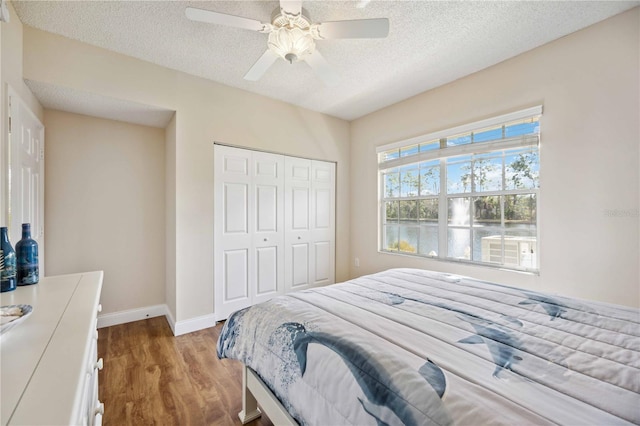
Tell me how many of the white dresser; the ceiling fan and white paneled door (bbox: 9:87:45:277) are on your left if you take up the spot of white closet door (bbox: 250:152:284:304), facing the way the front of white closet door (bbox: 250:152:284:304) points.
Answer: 0

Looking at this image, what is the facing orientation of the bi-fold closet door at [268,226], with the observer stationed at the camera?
facing the viewer and to the right of the viewer

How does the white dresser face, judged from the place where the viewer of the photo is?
facing to the right of the viewer

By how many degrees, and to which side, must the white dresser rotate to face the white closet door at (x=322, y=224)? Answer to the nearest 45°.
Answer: approximately 45° to its left

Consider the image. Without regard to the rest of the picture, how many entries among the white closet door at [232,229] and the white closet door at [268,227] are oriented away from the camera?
0

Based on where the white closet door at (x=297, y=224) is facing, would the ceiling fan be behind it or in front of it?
in front

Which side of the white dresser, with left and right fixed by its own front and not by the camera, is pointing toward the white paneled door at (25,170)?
left

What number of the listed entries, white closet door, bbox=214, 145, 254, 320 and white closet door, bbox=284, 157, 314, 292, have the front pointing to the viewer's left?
0

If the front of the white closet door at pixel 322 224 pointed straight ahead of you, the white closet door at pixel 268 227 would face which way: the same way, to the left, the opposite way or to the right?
the same way

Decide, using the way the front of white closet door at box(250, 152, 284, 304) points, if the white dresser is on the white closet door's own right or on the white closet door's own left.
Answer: on the white closet door's own right

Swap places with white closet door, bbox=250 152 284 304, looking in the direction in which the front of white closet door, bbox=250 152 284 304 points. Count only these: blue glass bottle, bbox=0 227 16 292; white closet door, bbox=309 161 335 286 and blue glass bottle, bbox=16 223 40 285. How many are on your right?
2

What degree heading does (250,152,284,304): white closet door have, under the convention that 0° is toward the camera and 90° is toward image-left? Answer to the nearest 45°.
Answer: approximately 315°

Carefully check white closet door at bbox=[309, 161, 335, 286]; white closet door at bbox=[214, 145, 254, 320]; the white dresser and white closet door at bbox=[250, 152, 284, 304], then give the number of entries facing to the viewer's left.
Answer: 0

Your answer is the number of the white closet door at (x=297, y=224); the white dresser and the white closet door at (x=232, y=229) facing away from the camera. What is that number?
0

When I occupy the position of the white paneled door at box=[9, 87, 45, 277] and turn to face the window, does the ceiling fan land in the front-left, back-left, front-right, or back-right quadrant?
front-right

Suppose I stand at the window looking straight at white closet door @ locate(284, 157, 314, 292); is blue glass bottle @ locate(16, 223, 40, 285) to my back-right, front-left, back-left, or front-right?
front-left

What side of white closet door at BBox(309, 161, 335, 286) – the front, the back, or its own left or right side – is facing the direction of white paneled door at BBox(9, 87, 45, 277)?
right

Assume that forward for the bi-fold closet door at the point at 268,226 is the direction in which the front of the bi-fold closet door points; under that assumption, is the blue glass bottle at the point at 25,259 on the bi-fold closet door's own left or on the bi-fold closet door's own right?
on the bi-fold closet door's own right

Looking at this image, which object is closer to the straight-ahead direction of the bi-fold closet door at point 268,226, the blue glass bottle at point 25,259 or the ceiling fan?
the ceiling fan

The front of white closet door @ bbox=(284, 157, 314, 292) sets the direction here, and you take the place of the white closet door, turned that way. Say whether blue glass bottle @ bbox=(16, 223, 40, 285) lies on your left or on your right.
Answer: on your right
